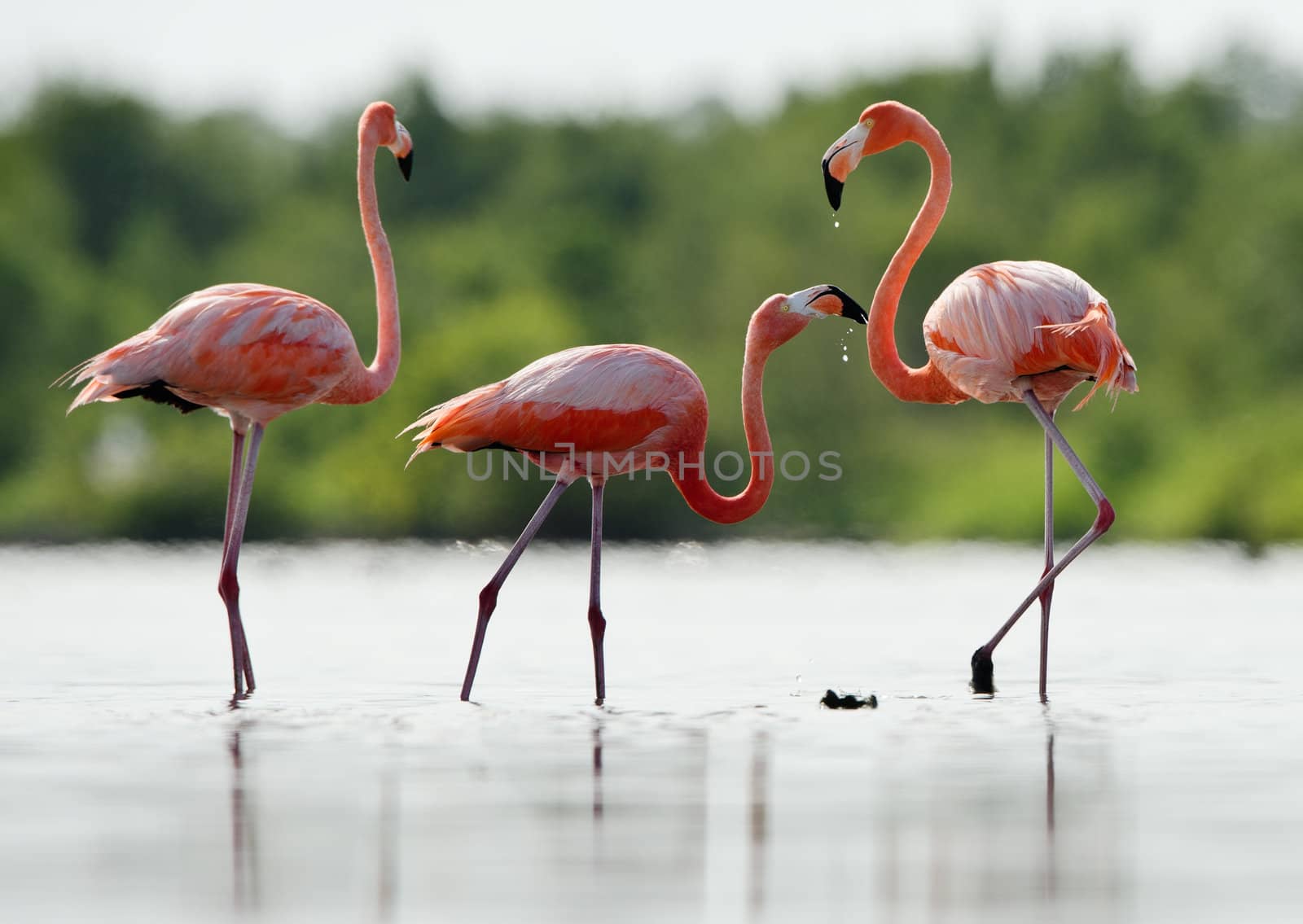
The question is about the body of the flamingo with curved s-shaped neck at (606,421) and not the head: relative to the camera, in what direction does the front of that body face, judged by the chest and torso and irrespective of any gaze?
to the viewer's right
